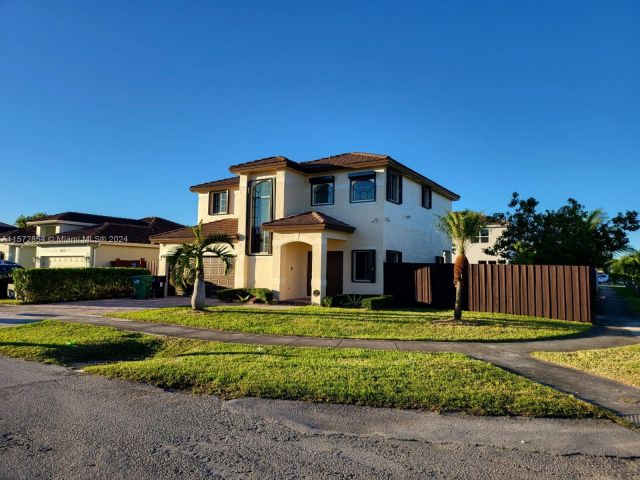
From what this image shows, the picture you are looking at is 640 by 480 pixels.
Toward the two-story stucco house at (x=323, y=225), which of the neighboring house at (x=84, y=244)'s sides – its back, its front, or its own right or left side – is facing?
left

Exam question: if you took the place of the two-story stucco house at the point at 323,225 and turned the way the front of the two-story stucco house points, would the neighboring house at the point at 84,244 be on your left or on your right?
on your right

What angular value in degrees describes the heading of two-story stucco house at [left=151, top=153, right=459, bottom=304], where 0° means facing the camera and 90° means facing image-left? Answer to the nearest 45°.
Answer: approximately 45°

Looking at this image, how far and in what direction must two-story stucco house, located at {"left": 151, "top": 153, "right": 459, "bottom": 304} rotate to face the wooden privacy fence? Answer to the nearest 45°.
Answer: approximately 90° to its left

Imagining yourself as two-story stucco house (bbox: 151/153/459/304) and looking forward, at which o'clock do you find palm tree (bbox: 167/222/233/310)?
The palm tree is roughly at 12 o'clock from the two-story stucco house.

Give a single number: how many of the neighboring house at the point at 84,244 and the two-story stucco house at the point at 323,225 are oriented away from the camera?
0

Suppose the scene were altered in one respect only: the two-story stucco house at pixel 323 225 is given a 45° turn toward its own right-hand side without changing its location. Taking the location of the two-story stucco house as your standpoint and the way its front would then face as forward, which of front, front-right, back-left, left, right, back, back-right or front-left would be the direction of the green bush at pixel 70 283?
front

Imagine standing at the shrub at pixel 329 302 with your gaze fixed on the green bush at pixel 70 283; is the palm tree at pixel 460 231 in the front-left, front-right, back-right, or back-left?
back-left

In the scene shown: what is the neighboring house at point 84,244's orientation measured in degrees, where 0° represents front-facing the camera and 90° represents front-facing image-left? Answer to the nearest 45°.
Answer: approximately 45°

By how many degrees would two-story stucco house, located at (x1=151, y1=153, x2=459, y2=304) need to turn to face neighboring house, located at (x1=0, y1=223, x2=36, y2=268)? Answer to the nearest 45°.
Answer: approximately 90° to its right
